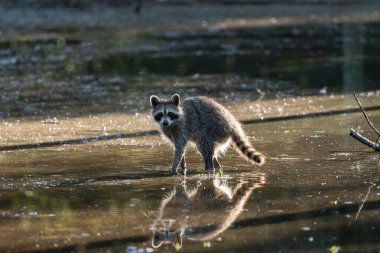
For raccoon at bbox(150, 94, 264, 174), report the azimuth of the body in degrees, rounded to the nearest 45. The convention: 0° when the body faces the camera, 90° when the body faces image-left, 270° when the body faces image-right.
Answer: approximately 90°

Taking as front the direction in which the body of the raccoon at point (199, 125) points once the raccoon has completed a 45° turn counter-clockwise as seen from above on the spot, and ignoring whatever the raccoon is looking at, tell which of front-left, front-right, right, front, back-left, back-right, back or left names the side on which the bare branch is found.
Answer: back-left
